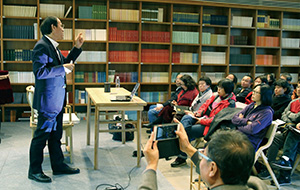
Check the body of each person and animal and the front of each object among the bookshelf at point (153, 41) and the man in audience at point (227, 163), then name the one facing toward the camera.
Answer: the bookshelf

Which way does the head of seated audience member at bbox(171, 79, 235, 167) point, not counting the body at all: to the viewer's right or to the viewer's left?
to the viewer's left

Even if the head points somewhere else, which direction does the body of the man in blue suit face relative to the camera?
to the viewer's right

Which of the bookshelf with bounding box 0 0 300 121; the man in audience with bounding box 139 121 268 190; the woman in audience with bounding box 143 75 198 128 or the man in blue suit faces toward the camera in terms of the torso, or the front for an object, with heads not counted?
the bookshelf

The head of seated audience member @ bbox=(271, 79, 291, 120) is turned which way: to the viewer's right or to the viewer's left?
to the viewer's left

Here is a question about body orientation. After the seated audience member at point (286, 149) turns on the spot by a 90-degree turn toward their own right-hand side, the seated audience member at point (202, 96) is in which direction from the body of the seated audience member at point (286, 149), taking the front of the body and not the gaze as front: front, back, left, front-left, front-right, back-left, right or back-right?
front

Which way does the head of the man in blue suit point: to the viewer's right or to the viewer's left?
to the viewer's right

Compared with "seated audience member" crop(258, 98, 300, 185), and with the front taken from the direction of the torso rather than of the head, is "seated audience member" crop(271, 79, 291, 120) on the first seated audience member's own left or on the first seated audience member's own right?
on the first seated audience member's own right

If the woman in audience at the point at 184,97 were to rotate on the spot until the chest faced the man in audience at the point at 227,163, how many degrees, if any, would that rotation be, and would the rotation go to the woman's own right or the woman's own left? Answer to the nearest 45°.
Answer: approximately 90° to the woman's own left

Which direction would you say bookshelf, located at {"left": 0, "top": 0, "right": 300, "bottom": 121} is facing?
toward the camera

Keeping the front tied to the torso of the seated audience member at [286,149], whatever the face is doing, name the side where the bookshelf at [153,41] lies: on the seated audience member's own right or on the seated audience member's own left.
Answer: on the seated audience member's own right

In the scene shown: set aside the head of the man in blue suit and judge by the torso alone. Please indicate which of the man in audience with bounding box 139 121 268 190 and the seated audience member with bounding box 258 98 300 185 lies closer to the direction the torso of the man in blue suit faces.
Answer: the seated audience member

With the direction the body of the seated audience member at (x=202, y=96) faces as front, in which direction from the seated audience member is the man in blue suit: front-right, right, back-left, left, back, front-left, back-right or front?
front

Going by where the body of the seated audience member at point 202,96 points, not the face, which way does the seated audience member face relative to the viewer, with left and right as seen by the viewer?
facing the viewer and to the left of the viewer

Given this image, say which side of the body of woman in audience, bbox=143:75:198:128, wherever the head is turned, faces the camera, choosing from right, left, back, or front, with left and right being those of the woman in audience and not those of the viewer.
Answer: left
